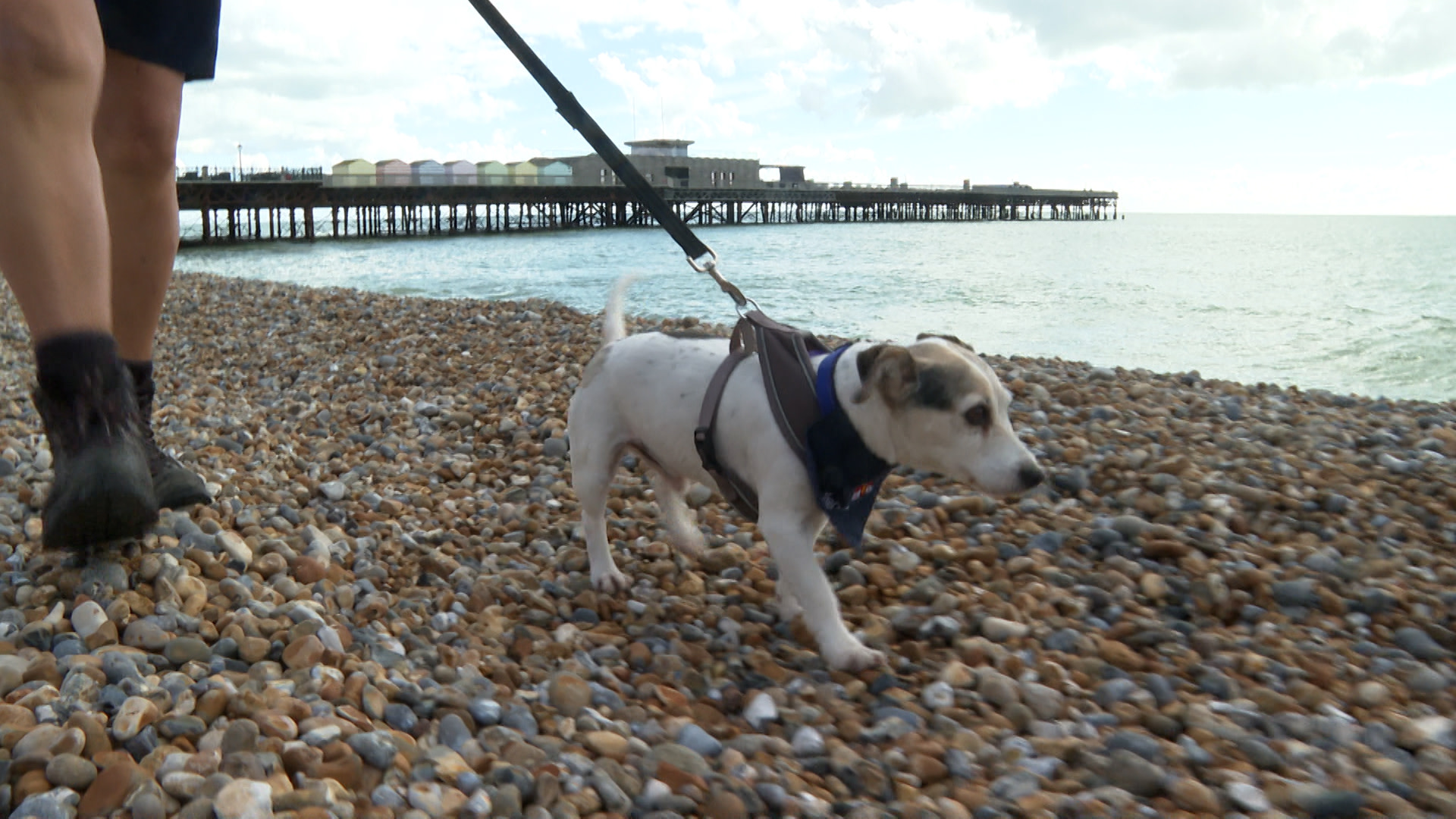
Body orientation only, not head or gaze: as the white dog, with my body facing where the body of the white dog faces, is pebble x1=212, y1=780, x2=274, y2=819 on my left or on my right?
on my right

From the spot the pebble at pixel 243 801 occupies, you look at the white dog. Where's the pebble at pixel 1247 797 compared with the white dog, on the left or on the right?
right

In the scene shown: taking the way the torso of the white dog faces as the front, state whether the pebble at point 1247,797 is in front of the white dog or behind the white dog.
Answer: in front

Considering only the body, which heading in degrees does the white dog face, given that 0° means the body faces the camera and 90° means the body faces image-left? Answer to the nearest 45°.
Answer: approximately 315°
